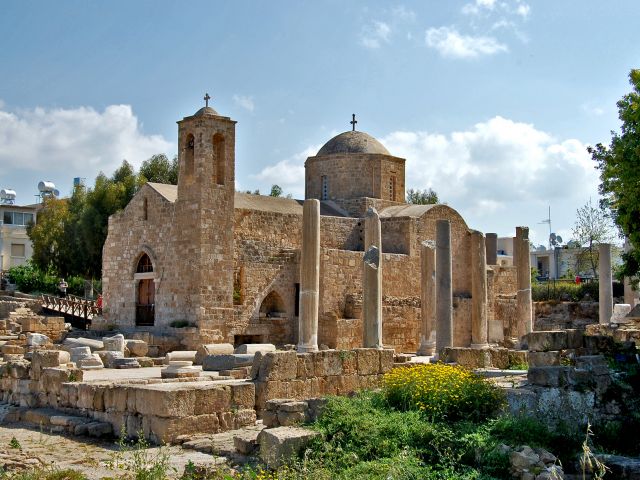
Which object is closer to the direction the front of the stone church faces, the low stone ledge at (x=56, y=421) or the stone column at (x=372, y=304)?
the low stone ledge

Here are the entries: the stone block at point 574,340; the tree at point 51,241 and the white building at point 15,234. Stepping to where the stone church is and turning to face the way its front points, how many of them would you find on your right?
2

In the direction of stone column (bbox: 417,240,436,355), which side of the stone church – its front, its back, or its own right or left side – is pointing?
left

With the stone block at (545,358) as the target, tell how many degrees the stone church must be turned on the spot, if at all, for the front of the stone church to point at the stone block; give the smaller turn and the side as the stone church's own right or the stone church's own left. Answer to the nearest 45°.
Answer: approximately 90° to the stone church's own left

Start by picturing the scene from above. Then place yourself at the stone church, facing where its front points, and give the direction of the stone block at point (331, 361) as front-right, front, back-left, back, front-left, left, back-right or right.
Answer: front-left

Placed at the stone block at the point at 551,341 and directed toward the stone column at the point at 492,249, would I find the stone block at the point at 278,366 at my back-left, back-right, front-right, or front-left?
back-left

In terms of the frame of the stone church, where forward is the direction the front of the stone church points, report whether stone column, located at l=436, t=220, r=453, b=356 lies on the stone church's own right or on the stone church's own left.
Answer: on the stone church's own left

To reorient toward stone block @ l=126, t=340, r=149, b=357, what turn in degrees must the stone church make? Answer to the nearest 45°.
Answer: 0° — it already faces it

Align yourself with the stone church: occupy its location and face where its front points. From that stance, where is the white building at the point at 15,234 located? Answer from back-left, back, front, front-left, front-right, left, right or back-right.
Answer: right

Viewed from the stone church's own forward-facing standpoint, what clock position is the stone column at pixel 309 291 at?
The stone column is roughly at 10 o'clock from the stone church.

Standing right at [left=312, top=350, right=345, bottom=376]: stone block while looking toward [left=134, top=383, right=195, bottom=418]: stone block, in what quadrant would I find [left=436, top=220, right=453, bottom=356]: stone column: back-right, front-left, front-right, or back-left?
back-right

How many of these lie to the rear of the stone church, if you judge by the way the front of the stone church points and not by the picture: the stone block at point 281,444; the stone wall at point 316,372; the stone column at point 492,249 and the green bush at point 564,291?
2

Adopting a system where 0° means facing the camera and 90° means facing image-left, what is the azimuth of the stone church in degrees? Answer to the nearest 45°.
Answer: approximately 45°

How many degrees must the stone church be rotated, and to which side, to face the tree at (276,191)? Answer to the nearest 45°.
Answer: approximately 135° to its right

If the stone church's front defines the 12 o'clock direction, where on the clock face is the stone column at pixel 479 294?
The stone column is roughly at 8 o'clock from the stone church.

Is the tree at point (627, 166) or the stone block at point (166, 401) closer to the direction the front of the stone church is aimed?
the stone block

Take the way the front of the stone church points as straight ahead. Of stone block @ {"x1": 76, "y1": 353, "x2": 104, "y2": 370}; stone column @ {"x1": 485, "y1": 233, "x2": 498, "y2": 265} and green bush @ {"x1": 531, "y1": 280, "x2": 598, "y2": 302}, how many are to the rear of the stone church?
2
